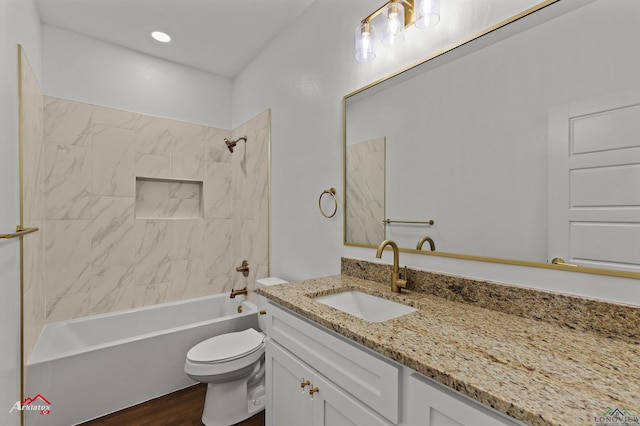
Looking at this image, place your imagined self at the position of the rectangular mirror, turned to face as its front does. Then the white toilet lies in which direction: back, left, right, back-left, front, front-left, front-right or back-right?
front-right

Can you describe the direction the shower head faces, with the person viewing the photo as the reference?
facing to the left of the viewer

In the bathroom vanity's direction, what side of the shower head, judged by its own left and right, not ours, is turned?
left

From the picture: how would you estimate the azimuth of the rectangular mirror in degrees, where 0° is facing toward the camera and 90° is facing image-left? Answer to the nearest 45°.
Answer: approximately 45°

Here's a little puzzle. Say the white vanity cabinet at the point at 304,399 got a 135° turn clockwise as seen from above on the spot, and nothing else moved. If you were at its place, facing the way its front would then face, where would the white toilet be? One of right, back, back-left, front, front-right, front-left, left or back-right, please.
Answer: front-left

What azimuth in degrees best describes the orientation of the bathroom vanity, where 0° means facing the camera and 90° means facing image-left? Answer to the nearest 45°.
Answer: approximately 45°

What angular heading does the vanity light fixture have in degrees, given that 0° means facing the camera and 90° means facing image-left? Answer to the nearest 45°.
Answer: approximately 45°
